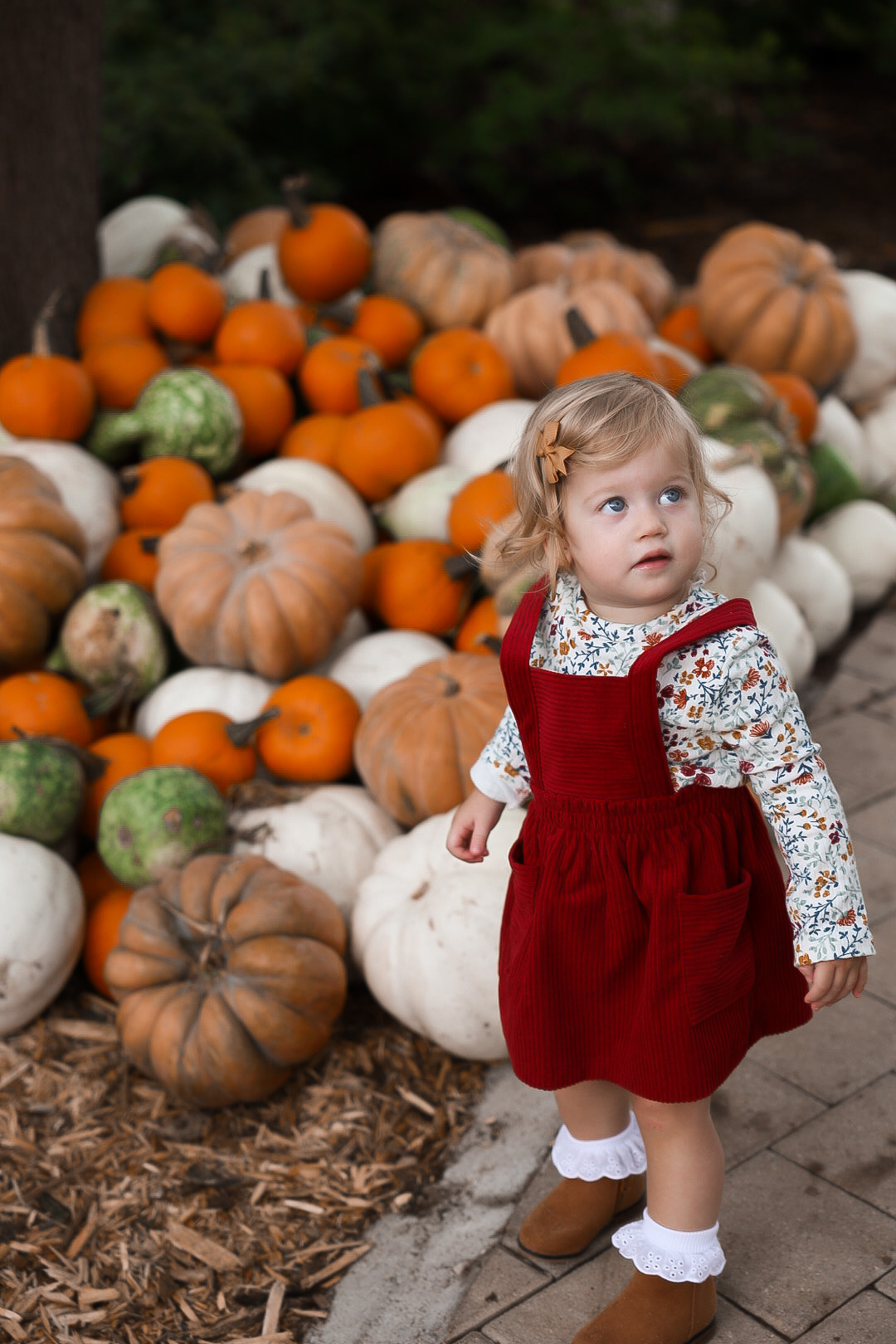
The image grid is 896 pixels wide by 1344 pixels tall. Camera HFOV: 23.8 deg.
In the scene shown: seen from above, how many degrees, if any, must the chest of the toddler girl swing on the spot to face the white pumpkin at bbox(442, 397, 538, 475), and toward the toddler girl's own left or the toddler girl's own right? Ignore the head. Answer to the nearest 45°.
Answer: approximately 135° to the toddler girl's own right

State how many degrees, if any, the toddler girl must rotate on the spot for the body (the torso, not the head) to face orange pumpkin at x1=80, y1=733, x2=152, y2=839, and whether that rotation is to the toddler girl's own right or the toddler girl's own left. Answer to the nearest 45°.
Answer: approximately 90° to the toddler girl's own right

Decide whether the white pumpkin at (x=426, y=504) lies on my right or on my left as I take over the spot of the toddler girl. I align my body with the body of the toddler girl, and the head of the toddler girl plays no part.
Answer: on my right

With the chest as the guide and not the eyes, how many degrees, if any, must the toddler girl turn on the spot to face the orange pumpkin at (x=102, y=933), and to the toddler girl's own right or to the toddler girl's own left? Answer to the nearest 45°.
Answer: approximately 90° to the toddler girl's own right

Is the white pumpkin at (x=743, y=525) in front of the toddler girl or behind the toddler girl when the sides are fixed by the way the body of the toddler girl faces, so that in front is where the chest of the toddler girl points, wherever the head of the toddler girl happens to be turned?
behind

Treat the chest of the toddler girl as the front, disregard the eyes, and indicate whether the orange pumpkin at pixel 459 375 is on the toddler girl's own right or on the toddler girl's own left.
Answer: on the toddler girl's own right

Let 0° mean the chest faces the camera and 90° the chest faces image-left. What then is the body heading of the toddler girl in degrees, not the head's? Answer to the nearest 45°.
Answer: approximately 45°

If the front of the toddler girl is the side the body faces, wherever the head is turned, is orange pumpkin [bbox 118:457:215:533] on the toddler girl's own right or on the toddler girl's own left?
on the toddler girl's own right
